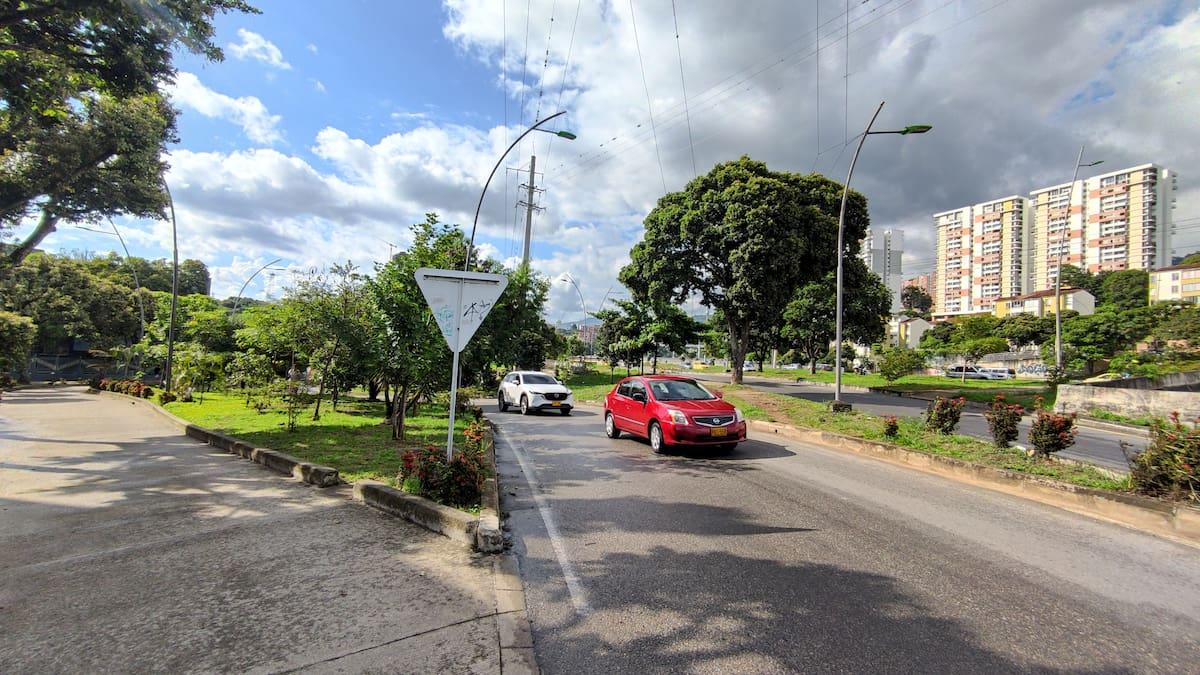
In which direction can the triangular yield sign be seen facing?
away from the camera

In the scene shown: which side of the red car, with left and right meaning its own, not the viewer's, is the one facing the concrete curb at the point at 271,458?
right

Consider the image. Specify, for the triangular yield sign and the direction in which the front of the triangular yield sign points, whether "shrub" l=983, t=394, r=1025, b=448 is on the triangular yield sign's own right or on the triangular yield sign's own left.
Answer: on the triangular yield sign's own right

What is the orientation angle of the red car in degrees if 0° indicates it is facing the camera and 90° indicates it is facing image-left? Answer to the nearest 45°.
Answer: approximately 315°

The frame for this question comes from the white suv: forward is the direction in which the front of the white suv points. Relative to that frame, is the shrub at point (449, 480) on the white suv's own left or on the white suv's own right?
on the white suv's own right

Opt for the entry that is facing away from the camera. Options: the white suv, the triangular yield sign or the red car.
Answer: the triangular yield sign
